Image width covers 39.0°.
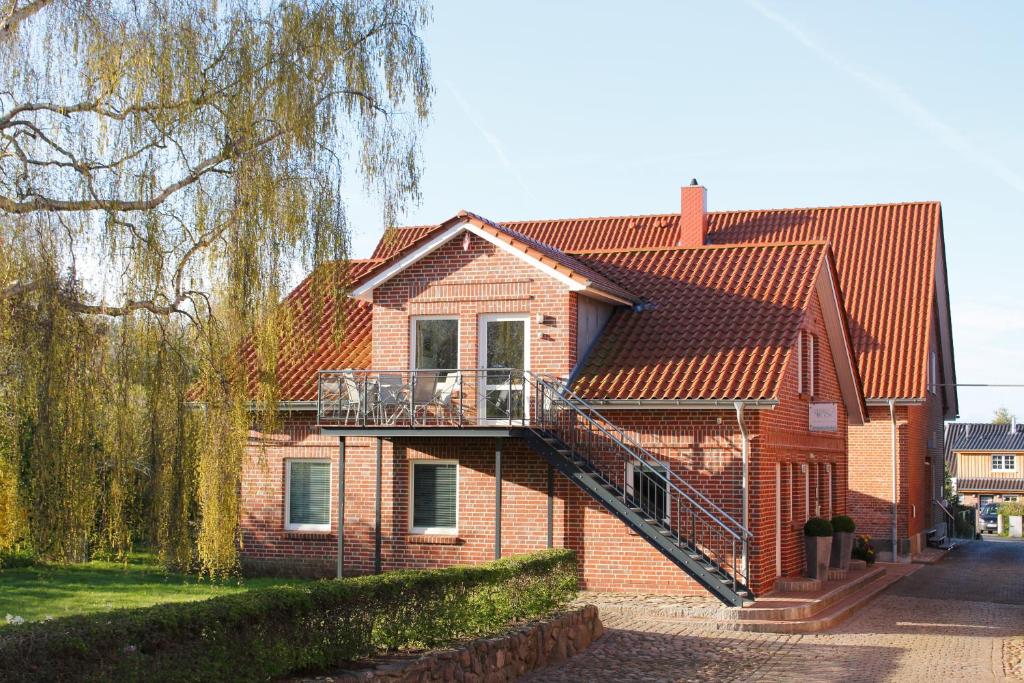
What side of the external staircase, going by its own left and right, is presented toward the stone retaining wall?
right

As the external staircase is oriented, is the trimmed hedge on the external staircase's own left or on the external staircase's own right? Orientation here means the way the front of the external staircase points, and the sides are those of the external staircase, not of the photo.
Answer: on the external staircase's own right

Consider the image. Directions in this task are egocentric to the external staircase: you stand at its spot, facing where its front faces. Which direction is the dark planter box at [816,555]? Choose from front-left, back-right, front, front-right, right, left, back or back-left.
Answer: front-left

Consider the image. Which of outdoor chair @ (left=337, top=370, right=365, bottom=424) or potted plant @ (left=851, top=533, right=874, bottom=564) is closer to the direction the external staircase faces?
the potted plant

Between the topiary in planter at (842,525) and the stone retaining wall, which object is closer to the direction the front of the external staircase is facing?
the topiary in planter

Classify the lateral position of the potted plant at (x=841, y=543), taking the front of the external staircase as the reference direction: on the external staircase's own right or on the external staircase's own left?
on the external staircase's own left

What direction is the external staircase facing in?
to the viewer's right

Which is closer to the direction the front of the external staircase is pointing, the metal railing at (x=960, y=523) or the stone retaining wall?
the metal railing

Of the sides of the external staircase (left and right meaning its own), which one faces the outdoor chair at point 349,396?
back

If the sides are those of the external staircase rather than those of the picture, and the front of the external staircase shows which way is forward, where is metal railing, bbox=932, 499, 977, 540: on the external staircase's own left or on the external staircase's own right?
on the external staircase's own left

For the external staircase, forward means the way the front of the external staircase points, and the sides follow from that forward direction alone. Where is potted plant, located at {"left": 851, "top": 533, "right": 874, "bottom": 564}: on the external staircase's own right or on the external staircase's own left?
on the external staircase's own left
